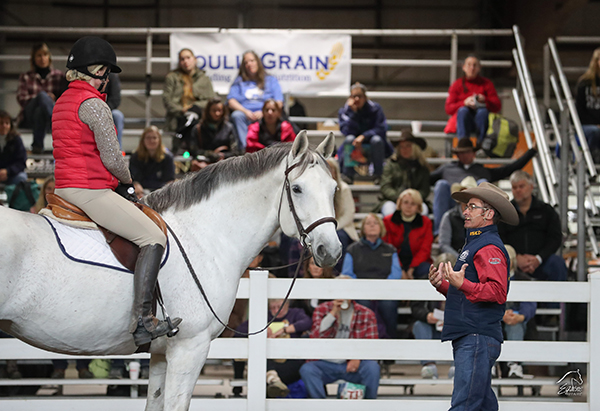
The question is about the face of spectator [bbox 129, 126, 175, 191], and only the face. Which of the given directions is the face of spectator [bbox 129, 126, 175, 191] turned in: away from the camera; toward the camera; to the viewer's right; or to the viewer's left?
toward the camera

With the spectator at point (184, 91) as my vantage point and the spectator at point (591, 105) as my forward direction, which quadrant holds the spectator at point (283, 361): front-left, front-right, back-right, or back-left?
front-right

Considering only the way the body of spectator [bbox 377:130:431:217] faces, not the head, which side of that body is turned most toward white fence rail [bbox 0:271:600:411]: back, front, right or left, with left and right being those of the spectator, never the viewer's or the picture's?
front

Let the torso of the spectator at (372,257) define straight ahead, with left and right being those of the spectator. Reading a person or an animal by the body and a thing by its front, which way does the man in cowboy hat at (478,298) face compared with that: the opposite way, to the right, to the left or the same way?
to the right

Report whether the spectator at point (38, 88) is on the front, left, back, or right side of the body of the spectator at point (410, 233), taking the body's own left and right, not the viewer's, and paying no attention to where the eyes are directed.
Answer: right

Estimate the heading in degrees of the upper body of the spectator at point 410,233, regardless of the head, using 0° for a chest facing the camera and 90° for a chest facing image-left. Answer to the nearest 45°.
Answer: approximately 0°

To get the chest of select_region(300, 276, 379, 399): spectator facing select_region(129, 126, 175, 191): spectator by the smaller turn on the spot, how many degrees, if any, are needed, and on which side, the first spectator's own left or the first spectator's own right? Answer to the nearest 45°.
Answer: approximately 135° to the first spectator's own right

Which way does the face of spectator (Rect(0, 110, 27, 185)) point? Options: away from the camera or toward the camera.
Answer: toward the camera

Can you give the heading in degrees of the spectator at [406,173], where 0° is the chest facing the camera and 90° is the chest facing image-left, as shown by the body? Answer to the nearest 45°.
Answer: approximately 0°

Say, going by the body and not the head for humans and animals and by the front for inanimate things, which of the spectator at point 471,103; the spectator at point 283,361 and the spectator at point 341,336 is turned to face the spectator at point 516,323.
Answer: the spectator at point 471,103

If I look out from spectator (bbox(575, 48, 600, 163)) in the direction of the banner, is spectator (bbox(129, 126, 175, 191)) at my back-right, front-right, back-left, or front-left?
front-left

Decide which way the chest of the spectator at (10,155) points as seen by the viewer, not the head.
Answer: toward the camera

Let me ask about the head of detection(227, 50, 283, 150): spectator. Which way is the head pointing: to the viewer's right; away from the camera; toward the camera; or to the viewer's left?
toward the camera

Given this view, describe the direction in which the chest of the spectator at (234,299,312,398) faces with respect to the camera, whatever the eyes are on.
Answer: toward the camera

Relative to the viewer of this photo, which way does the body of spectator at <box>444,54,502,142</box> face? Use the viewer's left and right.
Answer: facing the viewer
